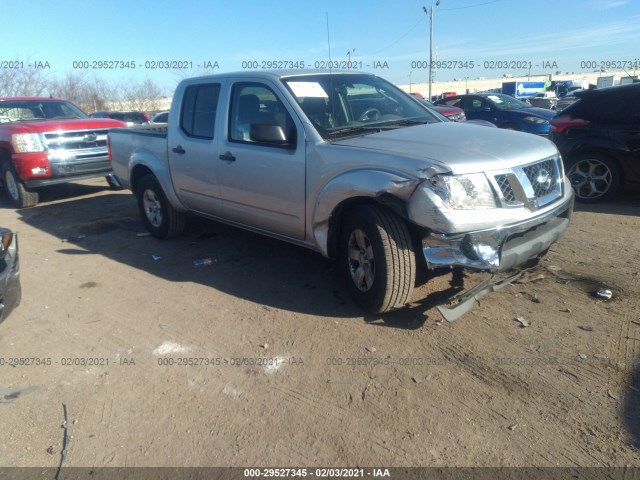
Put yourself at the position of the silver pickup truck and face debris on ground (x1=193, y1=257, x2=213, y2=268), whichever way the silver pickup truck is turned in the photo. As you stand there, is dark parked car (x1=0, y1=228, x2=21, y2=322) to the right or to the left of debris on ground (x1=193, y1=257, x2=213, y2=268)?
left

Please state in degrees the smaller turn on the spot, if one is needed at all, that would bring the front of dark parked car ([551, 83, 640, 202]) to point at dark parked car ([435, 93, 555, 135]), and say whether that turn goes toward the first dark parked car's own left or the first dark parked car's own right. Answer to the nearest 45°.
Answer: approximately 90° to the first dark parked car's own left

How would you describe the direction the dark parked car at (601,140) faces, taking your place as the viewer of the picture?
facing to the right of the viewer

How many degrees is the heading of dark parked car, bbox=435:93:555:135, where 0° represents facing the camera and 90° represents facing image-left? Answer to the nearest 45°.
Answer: approximately 315°

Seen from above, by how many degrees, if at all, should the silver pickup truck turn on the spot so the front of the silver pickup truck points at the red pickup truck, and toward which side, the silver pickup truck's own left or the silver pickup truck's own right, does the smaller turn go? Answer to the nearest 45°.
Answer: approximately 180°

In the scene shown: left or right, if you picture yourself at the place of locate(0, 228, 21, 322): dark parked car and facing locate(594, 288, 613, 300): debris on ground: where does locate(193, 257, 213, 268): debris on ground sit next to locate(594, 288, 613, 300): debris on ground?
left

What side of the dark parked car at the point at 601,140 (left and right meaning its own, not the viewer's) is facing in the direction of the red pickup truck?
back

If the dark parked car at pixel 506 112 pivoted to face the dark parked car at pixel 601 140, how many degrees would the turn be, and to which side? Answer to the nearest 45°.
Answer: approximately 45° to its right

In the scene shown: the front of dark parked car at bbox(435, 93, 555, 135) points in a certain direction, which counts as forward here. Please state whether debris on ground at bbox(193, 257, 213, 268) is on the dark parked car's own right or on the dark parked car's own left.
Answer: on the dark parked car's own right

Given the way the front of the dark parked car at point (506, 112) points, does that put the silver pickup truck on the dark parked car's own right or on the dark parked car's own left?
on the dark parked car's own right
